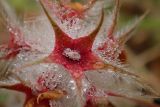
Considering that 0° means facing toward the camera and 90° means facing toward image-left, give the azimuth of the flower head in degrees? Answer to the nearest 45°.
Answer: approximately 0°
